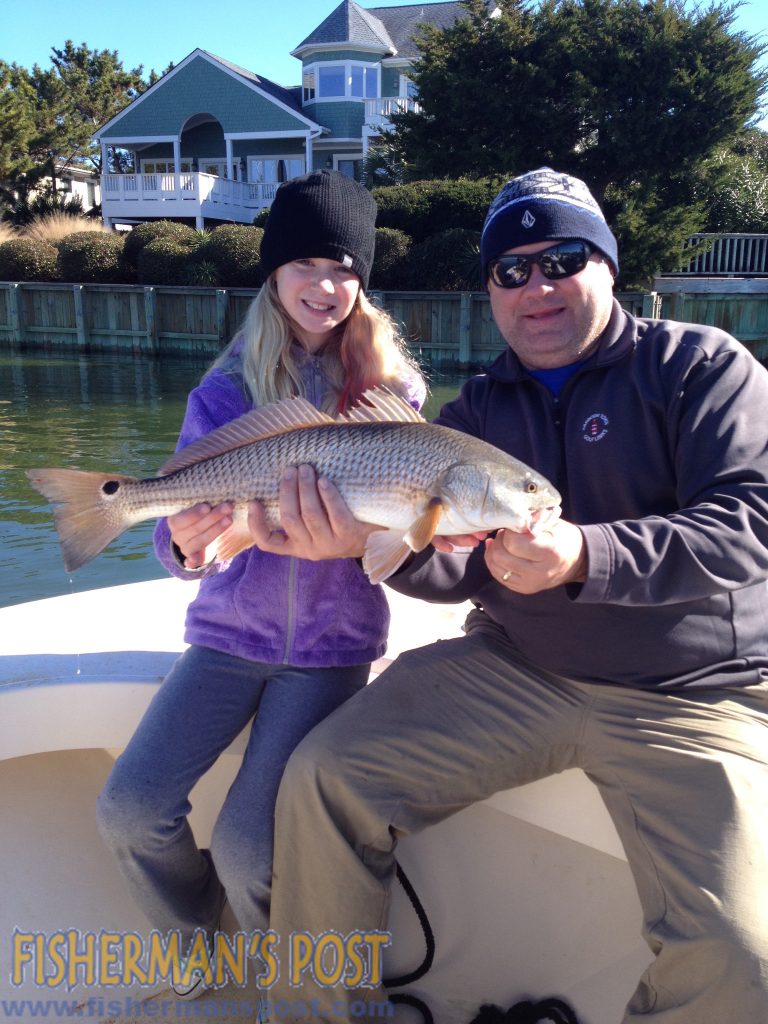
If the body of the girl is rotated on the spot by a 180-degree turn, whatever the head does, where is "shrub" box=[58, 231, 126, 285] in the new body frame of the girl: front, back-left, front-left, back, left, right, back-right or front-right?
front

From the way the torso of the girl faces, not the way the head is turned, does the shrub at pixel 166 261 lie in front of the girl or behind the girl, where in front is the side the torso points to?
behind

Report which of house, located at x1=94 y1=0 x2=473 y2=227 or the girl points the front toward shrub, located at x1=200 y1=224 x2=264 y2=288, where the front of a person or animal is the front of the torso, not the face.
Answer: the house

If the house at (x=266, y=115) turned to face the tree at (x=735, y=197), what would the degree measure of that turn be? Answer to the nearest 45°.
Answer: approximately 45° to its left

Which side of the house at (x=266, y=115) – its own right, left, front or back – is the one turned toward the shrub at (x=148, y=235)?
front

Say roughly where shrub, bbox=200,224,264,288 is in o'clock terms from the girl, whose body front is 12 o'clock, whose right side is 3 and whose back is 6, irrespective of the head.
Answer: The shrub is roughly at 6 o'clock from the girl.

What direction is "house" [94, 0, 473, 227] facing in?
toward the camera

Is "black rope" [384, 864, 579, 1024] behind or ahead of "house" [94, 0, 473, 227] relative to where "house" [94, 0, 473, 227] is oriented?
ahead

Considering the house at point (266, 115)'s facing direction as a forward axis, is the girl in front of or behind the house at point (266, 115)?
in front

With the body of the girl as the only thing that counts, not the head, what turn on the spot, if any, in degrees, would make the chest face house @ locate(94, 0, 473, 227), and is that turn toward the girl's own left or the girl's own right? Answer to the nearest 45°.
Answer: approximately 180°

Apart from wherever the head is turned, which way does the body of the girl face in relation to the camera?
toward the camera

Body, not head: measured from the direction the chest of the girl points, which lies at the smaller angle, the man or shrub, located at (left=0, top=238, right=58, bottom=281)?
the man

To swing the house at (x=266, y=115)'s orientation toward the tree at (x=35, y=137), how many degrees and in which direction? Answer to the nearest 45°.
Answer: approximately 135° to its right
